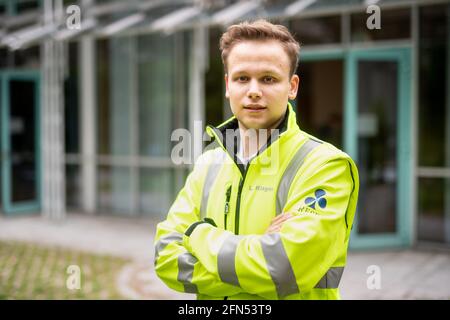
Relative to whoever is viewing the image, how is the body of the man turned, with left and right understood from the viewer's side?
facing the viewer and to the left of the viewer
